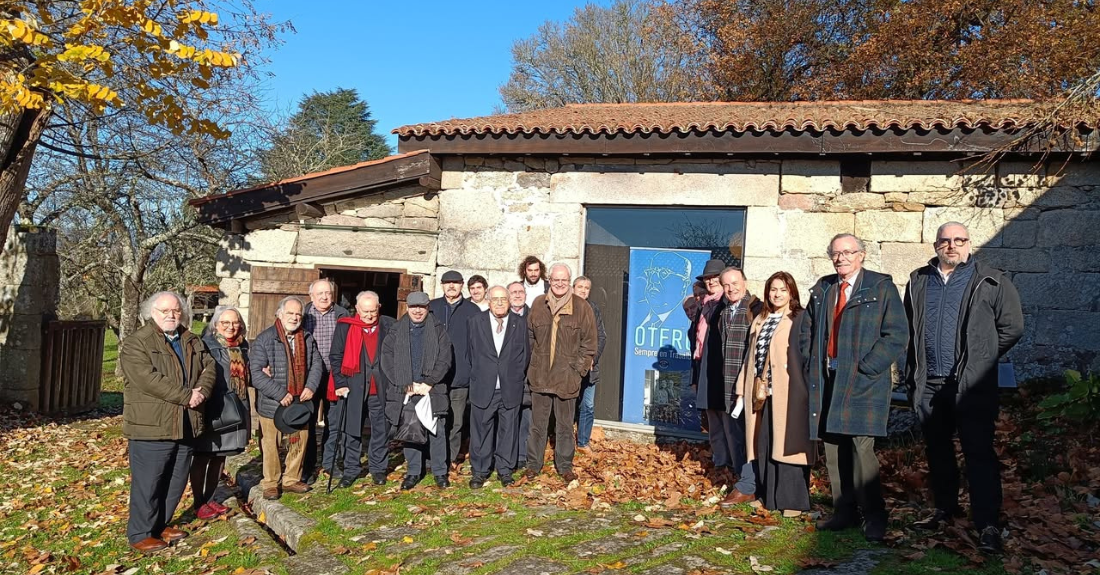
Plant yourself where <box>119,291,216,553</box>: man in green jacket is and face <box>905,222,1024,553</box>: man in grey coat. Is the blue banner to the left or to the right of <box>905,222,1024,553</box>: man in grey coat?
left

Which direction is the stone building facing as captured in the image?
toward the camera

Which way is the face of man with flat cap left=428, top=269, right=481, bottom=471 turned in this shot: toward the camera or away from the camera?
toward the camera

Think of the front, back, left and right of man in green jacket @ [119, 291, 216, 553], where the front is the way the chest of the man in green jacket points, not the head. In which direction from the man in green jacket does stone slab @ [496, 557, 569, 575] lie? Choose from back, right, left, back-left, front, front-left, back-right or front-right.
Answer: front

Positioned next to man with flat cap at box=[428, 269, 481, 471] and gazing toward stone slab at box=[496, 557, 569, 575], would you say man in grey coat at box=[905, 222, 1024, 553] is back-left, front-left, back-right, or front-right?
front-left

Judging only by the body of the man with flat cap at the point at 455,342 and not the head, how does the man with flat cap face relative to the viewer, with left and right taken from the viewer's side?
facing the viewer

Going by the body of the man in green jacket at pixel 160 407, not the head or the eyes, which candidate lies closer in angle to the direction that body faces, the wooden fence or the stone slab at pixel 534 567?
the stone slab

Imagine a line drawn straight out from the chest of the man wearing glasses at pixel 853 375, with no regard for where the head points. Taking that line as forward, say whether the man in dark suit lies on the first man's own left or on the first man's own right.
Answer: on the first man's own right

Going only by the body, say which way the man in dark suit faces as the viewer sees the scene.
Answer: toward the camera

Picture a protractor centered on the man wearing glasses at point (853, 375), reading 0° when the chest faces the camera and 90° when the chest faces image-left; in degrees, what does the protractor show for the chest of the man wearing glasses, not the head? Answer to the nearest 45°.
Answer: approximately 45°

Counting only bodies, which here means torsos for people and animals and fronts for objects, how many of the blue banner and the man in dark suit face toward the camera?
2
